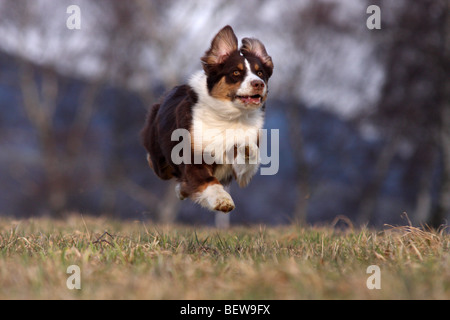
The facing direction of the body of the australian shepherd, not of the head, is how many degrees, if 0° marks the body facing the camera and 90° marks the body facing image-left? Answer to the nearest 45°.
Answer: approximately 315°
